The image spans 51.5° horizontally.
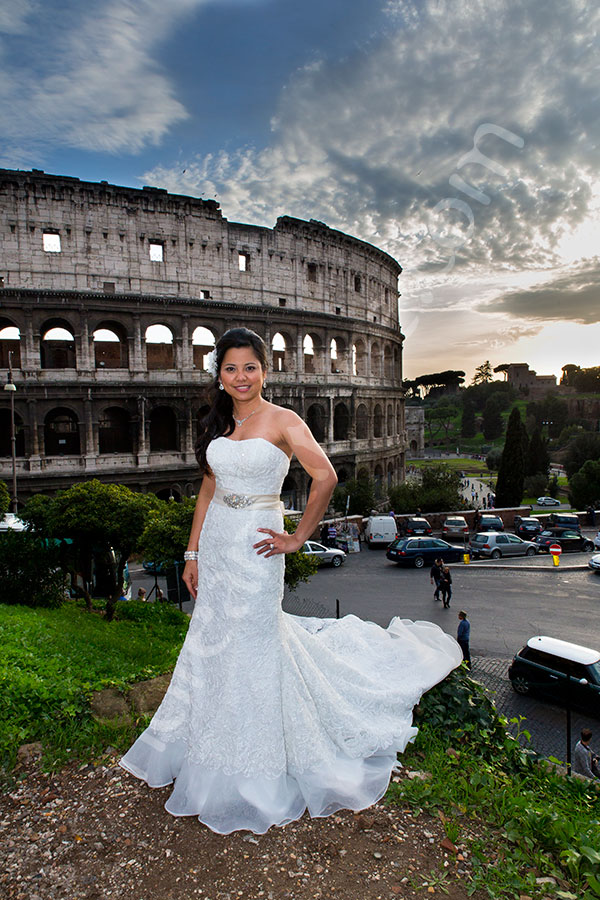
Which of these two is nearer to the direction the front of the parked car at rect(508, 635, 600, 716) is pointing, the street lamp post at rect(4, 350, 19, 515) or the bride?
the bride
